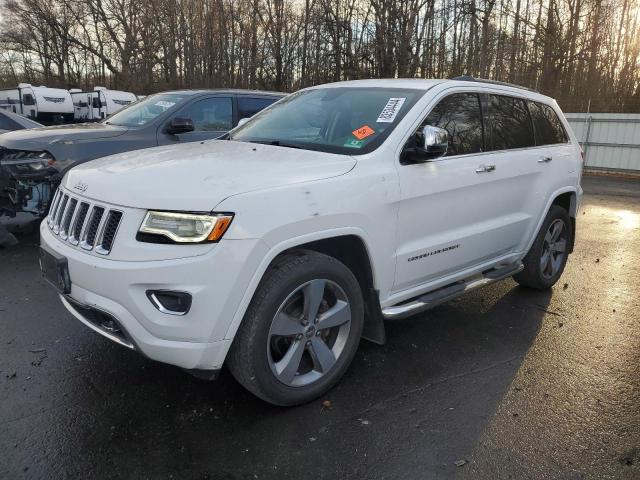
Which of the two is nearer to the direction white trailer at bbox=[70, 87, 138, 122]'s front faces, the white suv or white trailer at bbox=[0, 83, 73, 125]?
the white suv

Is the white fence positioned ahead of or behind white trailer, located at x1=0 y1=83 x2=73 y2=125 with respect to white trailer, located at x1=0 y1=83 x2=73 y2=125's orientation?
ahead

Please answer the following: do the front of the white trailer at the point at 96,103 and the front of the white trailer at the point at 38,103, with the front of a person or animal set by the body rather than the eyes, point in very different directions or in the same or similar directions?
same or similar directions

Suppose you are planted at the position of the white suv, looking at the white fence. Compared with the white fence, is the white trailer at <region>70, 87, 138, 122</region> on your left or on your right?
left

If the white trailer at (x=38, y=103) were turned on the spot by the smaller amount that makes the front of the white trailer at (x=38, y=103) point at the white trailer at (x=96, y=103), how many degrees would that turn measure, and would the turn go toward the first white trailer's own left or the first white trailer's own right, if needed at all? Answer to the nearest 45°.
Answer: approximately 45° to the first white trailer's own left

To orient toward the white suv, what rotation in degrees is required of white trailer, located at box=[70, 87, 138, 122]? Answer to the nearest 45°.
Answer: approximately 45° to its right

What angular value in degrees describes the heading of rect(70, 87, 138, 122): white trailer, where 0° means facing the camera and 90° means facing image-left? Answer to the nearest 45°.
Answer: approximately 315°

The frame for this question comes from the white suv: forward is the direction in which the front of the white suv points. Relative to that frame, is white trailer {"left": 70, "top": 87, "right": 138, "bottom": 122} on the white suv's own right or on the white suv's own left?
on the white suv's own right

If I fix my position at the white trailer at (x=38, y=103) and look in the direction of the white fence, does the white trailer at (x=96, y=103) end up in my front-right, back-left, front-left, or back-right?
front-left

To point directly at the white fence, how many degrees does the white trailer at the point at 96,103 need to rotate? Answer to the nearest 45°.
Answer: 0° — it already faces it

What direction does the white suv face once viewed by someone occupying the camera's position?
facing the viewer and to the left of the viewer

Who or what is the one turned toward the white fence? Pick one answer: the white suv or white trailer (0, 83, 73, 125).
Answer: the white trailer

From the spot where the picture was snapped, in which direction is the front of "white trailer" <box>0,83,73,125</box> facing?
facing the viewer and to the right of the viewer

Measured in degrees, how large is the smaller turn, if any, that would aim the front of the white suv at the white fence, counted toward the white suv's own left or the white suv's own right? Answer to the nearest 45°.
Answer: approximately 180°

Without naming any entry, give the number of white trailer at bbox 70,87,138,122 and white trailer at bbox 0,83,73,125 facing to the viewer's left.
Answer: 0

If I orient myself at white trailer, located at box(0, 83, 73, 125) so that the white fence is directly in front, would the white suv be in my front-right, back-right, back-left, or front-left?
front-right

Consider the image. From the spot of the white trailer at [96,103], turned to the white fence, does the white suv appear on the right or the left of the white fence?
right
